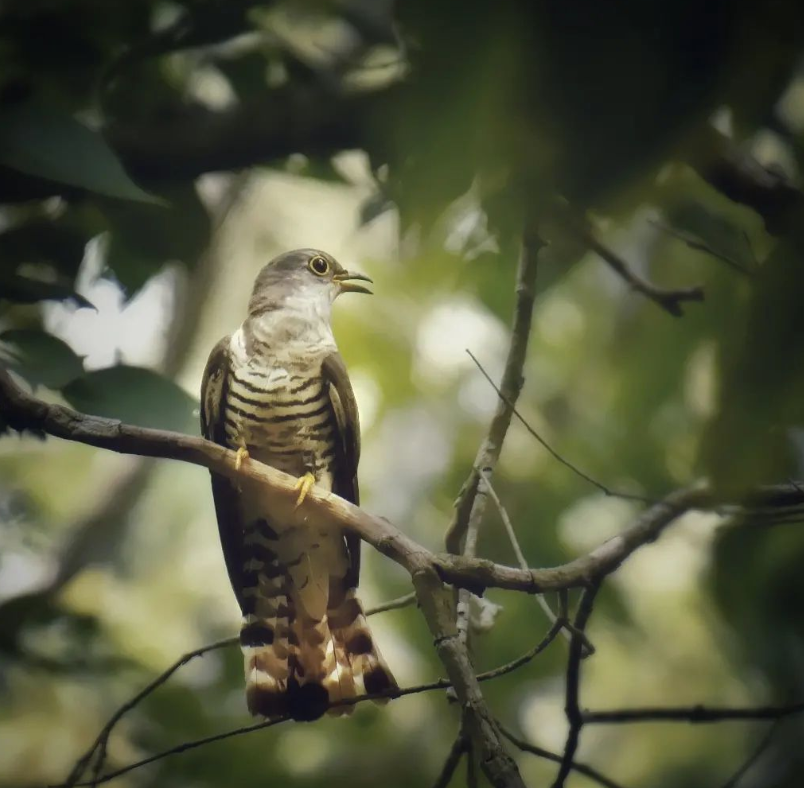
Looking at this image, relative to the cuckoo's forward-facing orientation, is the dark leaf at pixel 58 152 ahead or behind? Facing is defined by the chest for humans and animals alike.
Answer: ahead

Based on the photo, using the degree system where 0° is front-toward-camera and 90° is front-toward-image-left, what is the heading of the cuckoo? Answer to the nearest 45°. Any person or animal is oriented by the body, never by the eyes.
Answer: approximately 0°
